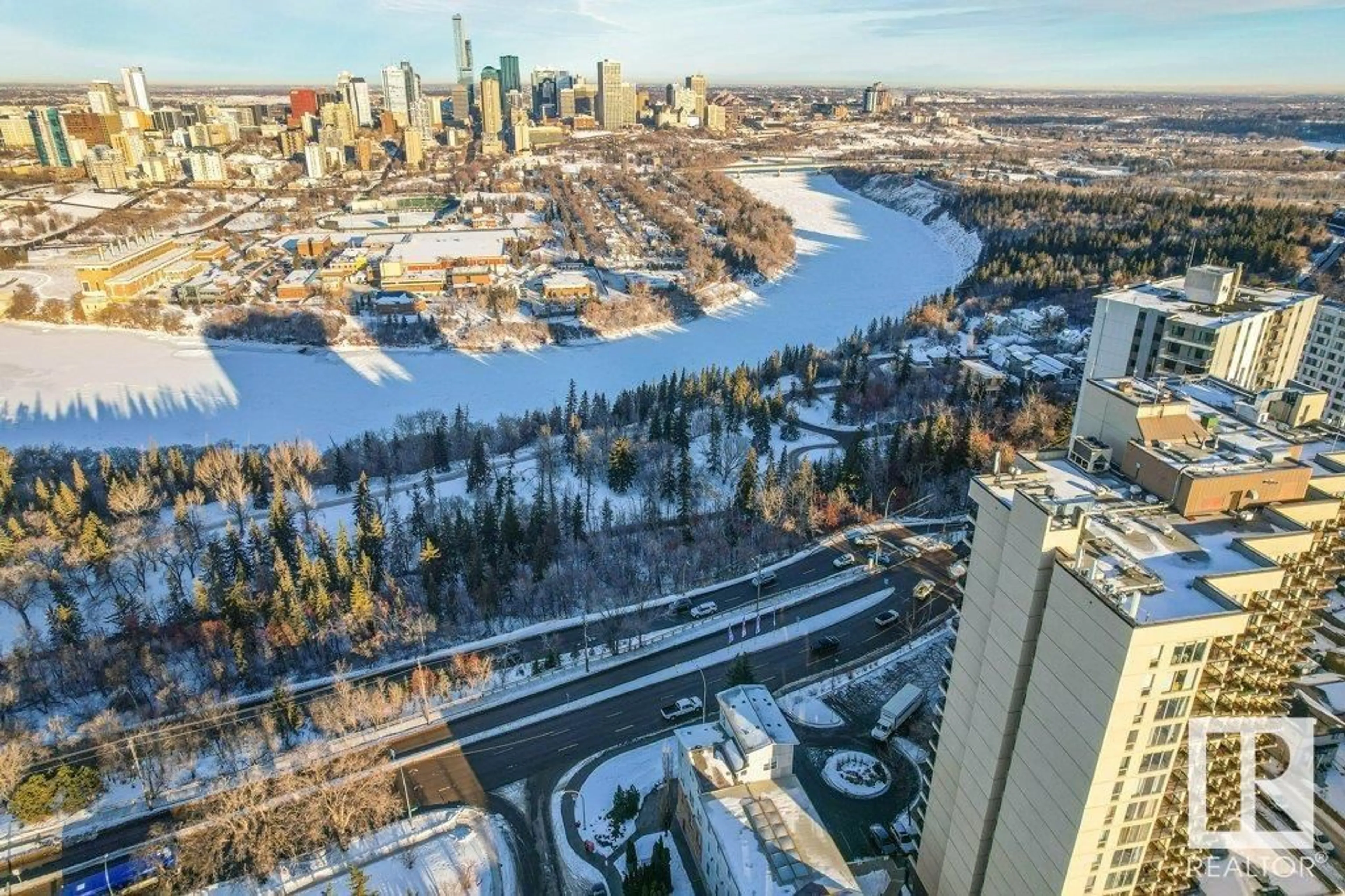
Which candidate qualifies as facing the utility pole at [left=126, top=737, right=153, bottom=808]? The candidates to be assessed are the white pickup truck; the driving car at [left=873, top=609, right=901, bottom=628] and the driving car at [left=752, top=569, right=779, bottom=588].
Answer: the driving car at [left=752, top=569, right=779, bottom=588]

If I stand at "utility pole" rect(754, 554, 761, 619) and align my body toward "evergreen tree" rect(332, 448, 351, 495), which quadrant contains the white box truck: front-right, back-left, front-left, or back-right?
back-left

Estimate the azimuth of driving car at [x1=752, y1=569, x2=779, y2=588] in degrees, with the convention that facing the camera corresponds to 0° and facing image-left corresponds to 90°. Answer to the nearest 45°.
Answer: approximately 45°

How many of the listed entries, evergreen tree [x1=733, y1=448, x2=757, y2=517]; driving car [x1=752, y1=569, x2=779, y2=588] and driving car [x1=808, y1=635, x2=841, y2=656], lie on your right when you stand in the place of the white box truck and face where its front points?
3

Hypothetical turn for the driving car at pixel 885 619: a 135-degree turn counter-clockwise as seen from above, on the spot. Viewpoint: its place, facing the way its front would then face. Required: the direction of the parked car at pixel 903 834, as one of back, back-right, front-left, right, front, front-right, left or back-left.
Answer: left

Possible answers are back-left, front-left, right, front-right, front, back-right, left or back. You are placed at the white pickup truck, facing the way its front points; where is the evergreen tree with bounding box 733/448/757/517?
front-left

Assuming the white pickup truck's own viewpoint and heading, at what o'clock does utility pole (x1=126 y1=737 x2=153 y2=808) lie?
The utility pole is roughly at 7 o'clock from the white pickup truck.

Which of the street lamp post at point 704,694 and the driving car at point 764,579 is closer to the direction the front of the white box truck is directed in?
the street lamp post

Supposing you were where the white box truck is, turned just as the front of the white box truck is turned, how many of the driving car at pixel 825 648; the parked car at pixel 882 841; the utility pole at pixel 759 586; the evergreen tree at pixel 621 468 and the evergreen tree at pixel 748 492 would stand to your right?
4

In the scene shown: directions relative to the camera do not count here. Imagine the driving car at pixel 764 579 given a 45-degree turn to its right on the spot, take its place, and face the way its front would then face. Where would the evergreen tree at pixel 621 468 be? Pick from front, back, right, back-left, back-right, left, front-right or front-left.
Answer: front-right

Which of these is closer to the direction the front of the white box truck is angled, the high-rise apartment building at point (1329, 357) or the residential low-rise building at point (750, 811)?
the residential low-rise building

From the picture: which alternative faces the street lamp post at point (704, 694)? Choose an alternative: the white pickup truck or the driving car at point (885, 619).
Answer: the white pickup truck

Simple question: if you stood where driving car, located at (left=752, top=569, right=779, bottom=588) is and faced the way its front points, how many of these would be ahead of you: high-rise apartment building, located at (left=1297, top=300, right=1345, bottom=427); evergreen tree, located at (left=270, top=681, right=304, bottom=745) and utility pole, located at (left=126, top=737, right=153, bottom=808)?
2

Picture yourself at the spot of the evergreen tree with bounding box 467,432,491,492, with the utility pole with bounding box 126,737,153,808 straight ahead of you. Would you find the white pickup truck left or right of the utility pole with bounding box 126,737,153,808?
left

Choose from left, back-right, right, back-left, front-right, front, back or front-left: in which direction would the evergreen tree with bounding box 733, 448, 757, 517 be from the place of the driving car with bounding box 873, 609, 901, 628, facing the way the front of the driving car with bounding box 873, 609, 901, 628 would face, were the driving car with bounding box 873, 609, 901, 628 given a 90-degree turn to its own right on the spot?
back

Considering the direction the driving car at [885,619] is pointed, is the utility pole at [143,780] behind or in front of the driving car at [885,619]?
behind

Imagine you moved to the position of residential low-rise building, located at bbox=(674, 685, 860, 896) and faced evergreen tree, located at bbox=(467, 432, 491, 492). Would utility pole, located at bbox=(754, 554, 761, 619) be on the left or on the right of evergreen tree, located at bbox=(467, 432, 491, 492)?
right

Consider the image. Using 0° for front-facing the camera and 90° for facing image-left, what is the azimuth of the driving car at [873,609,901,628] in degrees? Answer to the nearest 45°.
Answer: approximately 225°

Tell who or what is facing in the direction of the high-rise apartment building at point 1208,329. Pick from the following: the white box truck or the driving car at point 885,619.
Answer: the driving car

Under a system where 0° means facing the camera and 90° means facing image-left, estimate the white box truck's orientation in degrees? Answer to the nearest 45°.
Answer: approximately 45°

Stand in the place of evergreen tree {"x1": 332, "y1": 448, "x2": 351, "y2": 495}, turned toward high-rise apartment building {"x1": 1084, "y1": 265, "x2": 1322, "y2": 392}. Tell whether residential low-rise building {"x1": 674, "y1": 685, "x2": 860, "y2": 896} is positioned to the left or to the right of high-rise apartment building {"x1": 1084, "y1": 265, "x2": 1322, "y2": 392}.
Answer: right
